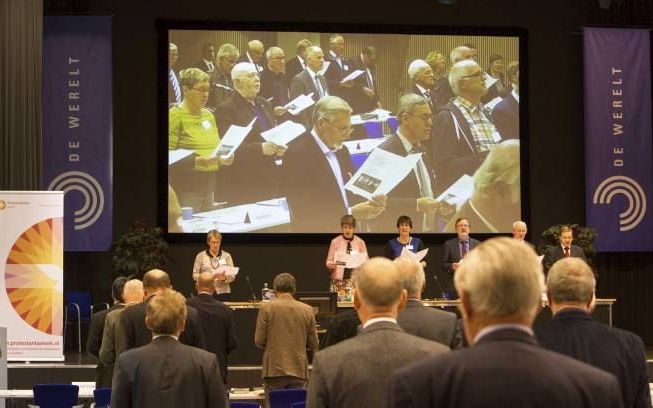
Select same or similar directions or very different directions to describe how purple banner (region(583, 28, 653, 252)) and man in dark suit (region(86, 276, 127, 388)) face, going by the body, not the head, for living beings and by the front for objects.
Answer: very different directions

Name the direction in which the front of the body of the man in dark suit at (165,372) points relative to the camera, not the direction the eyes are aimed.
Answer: away from the camera

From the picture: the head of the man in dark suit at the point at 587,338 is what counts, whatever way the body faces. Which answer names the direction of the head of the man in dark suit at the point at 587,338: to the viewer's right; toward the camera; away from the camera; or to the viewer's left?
away from the camera

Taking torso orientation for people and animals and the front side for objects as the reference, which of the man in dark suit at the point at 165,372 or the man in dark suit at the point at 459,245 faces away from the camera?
the man in dark suit at the point at 165,372

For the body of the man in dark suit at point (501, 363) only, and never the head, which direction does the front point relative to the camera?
away from the camera

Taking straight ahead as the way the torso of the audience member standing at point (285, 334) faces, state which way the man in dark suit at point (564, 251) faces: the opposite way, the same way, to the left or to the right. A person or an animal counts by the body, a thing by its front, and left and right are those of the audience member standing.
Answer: the opposite way

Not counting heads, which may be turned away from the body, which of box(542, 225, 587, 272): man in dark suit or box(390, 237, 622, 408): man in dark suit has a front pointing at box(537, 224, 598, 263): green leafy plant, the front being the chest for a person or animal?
box(390, 237, 622, 408): man in dark suit

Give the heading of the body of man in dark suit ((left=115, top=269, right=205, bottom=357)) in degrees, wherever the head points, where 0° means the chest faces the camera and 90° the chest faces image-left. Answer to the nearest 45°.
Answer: approximately 180°

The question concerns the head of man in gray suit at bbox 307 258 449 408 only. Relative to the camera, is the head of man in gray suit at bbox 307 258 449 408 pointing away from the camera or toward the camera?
away from the camera

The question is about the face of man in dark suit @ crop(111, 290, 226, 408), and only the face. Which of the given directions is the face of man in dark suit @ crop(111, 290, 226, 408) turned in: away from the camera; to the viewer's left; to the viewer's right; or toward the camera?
away from the camera

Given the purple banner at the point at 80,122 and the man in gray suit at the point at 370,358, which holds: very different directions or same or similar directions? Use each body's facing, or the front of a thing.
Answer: very different directions

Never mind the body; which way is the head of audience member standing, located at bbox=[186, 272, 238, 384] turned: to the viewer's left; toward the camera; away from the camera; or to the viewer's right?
away from the camera

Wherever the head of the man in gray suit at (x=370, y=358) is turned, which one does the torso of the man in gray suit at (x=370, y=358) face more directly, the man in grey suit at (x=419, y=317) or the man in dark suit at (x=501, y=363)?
the man in grey suit

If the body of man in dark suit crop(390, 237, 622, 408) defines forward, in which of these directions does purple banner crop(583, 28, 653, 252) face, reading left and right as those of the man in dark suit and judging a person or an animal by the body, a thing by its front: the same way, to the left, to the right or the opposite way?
the opposite way
